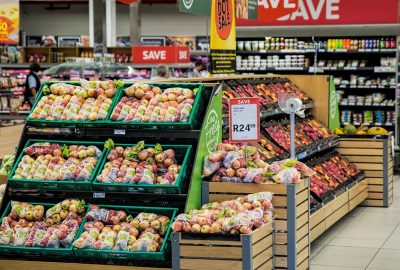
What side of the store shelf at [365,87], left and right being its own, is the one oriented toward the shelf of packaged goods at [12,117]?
right

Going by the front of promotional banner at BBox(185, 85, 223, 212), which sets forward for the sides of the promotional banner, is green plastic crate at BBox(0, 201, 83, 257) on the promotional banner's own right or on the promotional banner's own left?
on the promotional banner's own right

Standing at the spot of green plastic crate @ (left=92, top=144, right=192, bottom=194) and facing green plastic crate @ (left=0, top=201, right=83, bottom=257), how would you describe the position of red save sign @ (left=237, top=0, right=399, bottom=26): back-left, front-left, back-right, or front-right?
back-right

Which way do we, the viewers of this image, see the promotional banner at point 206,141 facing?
facing the viewer and to the right of the viewer

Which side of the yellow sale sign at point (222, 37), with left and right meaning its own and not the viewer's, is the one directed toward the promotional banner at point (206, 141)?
front

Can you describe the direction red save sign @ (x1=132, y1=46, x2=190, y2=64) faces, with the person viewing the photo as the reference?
facing the viewer

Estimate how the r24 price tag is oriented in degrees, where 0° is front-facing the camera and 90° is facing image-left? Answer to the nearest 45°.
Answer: approximately 0°

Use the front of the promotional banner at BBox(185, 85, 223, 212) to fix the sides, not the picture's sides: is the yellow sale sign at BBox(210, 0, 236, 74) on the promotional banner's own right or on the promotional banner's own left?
on the promotional banner's own left

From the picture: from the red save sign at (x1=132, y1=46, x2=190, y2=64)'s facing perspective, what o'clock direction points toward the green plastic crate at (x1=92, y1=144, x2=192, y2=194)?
The green plastic crate is roughly at 12 o'clock from the red save sign.

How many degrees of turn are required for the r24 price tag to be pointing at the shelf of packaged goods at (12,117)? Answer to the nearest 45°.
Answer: approximately 135° to its right

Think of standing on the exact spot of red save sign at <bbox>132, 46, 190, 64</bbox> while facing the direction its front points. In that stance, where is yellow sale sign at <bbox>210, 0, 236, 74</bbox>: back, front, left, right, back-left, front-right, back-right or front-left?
front

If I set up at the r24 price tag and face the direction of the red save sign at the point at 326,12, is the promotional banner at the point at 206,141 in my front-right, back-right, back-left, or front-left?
back-left

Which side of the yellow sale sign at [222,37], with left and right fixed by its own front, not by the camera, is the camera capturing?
front

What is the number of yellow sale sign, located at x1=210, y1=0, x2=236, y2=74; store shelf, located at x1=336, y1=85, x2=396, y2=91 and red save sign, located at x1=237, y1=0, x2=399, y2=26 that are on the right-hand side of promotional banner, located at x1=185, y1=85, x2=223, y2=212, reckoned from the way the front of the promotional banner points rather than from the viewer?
0
